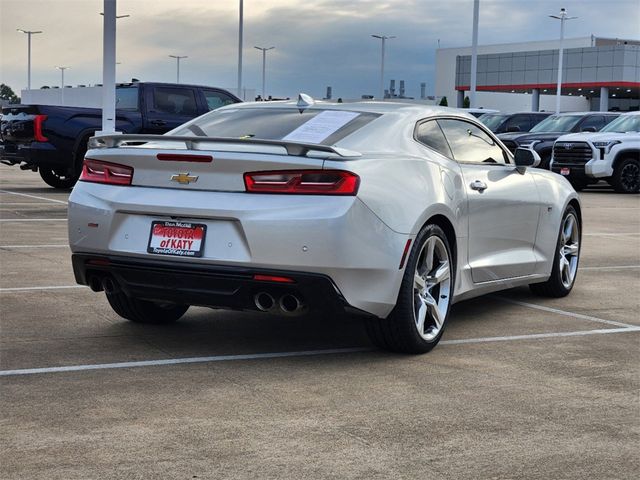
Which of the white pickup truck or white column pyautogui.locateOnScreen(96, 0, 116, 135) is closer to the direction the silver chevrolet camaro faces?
the white pickup truck

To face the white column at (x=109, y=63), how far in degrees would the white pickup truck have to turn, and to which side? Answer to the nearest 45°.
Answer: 0° — it already faces it

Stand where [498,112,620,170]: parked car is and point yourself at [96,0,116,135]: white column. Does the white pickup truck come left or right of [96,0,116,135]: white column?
left

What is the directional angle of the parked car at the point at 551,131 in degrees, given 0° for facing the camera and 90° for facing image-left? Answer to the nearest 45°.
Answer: approximately 45°

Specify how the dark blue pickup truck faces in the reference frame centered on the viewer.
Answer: facing away from the viewer and to the right of the viewer

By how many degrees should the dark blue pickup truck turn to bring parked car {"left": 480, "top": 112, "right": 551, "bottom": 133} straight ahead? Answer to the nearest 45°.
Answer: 0° — it already faces it

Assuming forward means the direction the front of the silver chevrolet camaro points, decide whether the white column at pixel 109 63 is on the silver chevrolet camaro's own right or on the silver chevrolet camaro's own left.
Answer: on the silver chevrolet camaro's own left

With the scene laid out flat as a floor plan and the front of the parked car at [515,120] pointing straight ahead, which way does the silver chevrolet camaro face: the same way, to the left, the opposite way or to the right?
the opposite way

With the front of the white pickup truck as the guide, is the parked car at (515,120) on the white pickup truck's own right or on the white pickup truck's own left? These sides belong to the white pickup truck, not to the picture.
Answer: on the white pickup truck's own right

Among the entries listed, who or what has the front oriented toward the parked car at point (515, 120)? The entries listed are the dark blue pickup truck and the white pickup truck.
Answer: the dark blue pickup truck

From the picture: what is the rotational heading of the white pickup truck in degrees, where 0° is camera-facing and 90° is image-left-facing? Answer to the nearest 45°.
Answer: approximately 45°

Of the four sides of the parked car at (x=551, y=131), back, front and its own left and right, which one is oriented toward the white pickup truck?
left

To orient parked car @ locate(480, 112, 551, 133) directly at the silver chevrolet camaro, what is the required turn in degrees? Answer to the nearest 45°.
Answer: approximately 45° to its left
